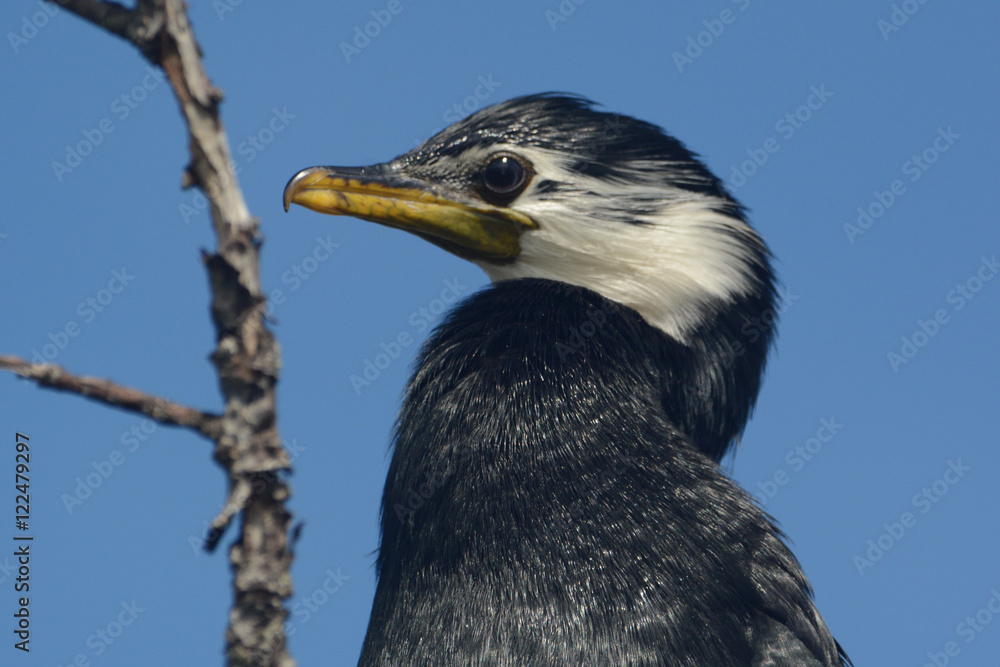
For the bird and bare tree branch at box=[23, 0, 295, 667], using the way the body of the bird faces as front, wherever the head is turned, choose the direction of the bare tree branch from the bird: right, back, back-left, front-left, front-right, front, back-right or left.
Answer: left
